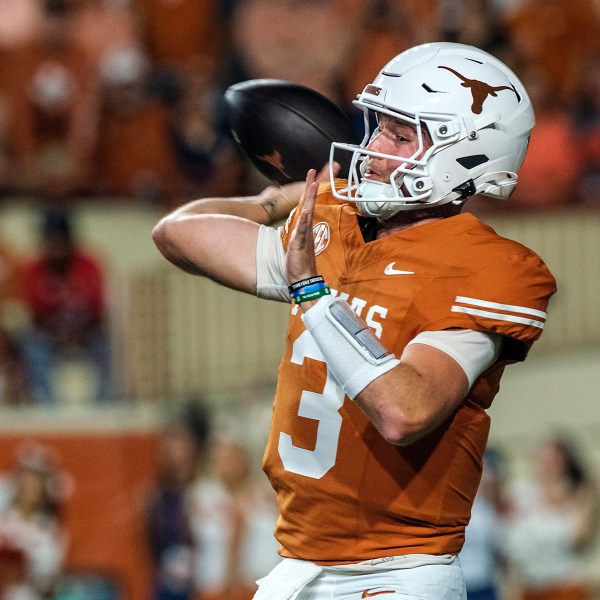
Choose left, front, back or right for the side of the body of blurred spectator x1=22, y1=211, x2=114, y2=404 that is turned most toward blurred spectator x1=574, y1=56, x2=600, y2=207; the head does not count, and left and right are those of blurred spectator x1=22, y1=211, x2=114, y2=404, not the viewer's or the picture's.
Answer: left

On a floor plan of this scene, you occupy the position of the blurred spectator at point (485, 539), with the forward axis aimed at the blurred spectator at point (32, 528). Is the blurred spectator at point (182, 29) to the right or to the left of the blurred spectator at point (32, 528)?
right

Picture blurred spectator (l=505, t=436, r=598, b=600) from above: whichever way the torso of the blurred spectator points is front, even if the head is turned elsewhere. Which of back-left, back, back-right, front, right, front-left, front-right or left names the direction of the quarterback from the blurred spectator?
front-left

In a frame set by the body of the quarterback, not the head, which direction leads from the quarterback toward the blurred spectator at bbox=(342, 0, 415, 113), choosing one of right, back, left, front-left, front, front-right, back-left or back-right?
back-right

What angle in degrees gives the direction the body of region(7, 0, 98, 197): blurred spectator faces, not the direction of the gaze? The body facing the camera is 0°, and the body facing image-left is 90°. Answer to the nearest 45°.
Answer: approximately 0°

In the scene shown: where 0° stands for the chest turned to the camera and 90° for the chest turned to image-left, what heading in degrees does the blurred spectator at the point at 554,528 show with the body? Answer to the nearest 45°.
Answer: approximately 45°
